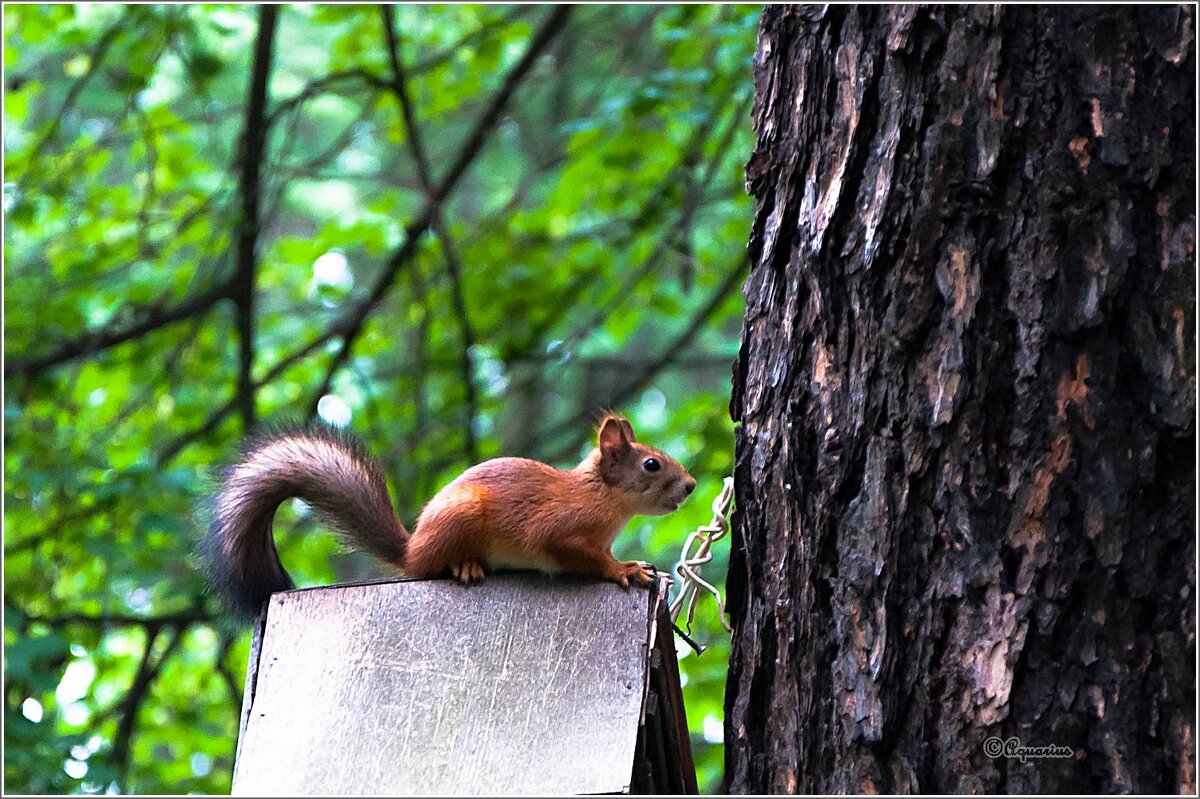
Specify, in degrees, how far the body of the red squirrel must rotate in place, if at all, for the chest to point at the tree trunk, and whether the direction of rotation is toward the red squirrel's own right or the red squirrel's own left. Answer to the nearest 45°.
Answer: approximately 45° to the red squirrel's own right

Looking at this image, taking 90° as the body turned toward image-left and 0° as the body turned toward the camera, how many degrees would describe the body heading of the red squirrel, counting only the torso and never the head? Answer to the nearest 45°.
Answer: approximately 270°
